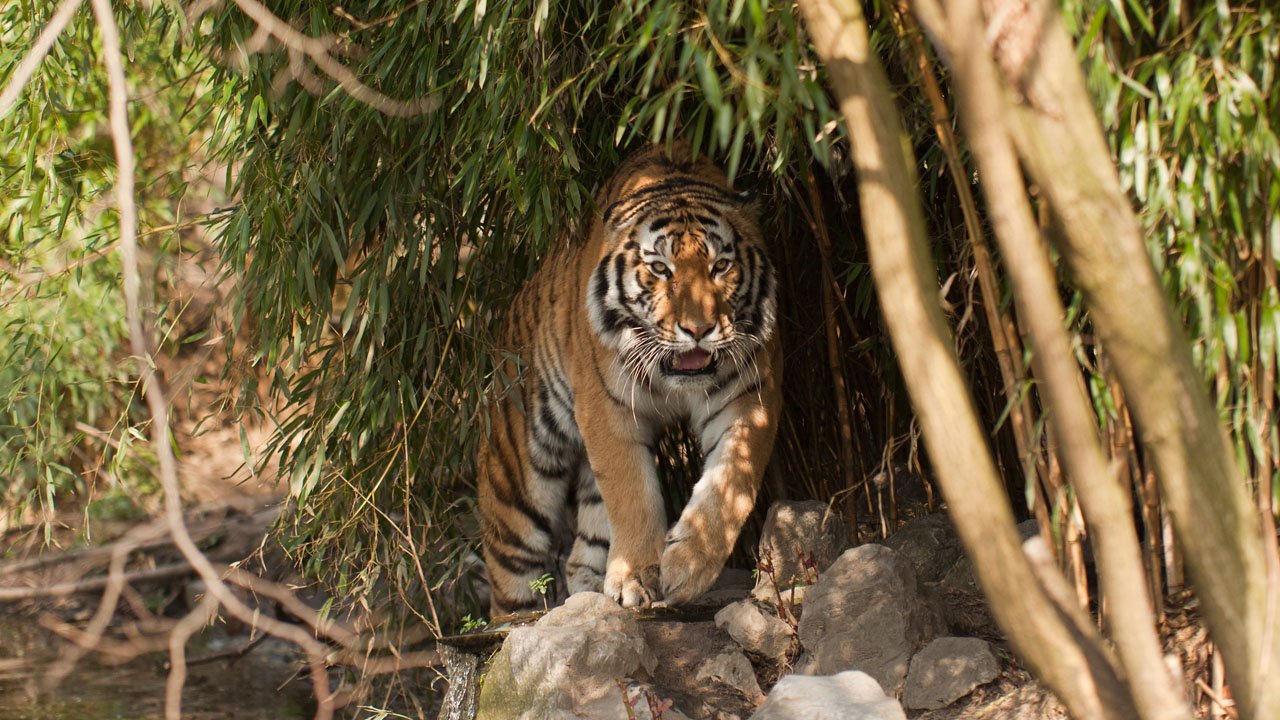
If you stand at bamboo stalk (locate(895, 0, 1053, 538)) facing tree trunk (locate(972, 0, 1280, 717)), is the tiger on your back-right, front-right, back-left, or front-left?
front-right

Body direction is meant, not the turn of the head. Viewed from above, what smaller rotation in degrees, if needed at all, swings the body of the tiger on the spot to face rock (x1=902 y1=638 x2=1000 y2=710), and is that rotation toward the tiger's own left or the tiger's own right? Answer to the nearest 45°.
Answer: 0° — it already faces it

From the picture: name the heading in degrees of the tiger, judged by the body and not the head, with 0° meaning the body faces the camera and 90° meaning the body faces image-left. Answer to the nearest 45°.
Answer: approximately 315°
